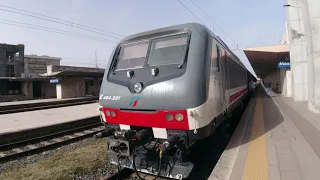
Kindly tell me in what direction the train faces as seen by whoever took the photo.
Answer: facing the viewer and to the left of the viewer

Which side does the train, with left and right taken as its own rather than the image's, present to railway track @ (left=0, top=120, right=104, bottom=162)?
right

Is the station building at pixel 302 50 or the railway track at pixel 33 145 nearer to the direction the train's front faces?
the railway track
